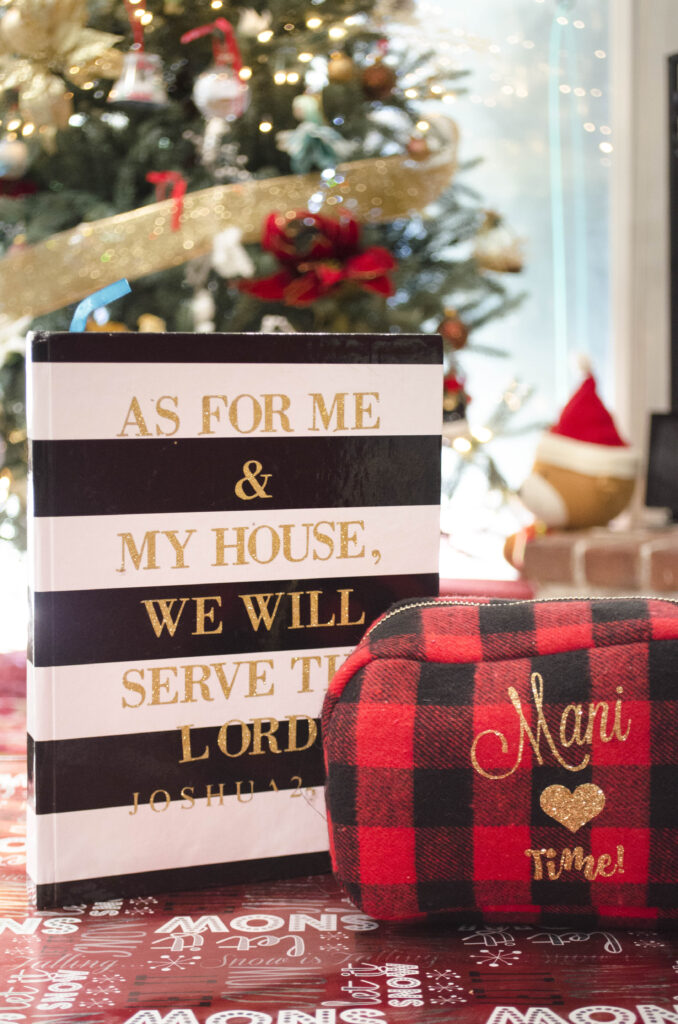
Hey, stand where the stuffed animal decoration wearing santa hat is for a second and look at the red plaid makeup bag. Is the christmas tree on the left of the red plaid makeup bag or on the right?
right

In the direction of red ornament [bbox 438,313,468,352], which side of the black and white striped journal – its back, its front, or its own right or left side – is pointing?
back

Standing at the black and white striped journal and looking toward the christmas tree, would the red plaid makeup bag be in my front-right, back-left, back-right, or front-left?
back-right

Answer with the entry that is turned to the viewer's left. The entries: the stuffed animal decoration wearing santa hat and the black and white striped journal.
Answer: the stuffed animal decoration wearing santa hat

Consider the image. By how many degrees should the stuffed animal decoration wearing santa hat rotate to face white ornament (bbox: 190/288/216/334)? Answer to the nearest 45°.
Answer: approximately 45° to its left

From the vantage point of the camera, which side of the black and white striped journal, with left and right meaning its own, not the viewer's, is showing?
front

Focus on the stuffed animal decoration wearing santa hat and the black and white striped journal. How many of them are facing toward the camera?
1

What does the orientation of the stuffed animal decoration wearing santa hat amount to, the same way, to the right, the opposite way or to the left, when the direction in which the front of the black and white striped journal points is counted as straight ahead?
to the right
